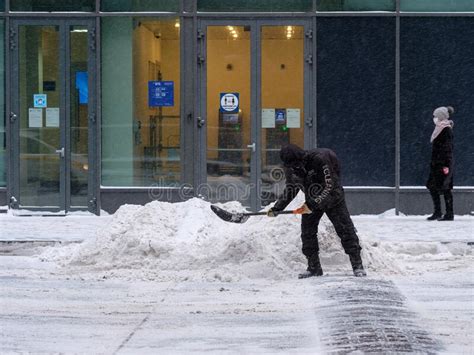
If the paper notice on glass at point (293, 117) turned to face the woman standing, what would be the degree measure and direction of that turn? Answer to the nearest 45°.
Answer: approximately 90° to its left

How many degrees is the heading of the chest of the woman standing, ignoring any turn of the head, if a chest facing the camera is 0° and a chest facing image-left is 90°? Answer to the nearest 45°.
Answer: approximately 90°

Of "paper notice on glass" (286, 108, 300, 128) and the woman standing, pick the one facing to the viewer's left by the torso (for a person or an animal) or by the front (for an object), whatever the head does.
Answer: the woman standing

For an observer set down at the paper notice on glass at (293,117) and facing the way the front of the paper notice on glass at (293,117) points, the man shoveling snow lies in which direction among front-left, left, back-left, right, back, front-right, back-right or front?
front

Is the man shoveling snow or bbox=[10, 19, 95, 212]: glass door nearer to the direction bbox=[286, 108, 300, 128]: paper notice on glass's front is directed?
the man shoveling snow

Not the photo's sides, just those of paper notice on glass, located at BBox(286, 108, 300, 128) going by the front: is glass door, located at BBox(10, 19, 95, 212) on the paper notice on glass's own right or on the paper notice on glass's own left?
on the paper notice on glass's own right

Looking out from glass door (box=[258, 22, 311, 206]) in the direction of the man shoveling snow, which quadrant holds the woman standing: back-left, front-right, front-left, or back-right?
front-left

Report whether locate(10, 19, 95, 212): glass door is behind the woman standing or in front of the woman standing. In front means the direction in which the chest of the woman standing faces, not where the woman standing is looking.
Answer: in front

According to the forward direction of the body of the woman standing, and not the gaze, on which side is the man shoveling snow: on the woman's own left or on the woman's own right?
on the woman's own left

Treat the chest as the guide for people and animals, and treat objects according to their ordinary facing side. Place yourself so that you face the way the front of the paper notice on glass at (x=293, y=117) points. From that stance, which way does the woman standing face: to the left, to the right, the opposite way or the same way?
to the right

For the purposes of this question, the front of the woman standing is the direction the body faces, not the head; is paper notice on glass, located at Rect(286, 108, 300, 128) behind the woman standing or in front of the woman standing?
in front

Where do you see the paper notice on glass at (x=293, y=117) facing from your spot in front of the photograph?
facing the viewer

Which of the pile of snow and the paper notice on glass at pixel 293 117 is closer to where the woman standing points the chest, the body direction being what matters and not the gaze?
the paper notice on glass
